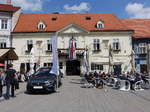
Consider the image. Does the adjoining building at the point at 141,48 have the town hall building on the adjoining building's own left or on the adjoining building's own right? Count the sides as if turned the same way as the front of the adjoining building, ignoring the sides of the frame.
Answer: on the adjoining building's own right

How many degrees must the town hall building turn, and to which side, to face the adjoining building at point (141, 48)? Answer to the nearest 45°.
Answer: approximately 90° to its left

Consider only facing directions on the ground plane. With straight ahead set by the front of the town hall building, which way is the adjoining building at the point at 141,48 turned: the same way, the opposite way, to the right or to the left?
the same way

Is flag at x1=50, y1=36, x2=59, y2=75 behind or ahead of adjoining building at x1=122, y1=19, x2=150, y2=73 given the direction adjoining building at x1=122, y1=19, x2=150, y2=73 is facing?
ahead

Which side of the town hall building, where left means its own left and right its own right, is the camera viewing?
front

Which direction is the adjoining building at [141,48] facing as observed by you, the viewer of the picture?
facing the viewer

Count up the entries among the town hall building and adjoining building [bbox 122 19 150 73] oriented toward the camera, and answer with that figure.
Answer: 2
